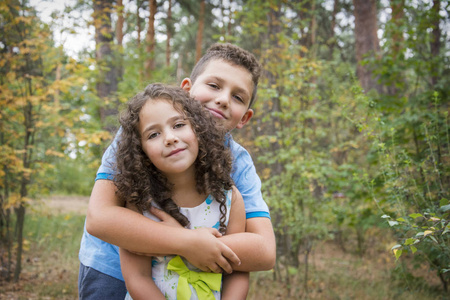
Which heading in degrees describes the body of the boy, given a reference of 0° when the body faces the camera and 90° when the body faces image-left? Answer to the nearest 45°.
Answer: approximately 0°

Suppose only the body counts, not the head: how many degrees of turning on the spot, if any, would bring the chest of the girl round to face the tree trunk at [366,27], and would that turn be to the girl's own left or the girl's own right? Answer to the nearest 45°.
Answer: approximately 135° to the girl's own left

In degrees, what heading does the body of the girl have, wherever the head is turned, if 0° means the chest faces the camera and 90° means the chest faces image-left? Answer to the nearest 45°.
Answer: approximately 0°

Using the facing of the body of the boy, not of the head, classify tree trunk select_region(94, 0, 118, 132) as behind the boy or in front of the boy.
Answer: behind

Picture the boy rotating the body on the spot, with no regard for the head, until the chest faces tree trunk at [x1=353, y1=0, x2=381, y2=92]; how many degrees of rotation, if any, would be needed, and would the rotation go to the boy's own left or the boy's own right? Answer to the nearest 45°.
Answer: approximately 135° to the boy's own left

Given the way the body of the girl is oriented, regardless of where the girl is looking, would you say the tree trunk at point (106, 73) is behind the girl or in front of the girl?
behind
